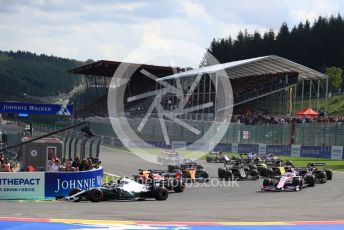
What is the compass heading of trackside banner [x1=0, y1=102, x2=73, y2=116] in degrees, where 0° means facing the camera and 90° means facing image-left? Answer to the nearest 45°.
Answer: approximately 0°

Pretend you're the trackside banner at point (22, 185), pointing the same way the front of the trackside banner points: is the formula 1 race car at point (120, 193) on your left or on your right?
on your left

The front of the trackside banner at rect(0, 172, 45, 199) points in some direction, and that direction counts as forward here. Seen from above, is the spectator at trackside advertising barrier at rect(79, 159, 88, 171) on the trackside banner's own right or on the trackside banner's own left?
on the trackside banner's own left

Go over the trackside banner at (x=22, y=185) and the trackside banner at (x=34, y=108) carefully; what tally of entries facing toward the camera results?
2
